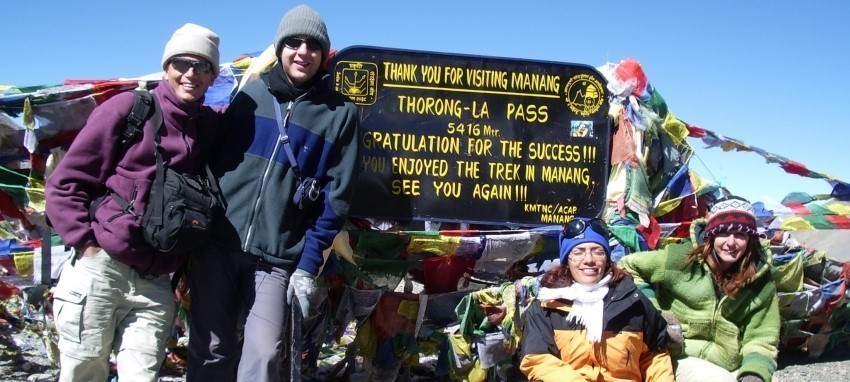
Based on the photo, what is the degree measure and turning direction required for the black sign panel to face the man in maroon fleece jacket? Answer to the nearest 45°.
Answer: approximately 45° to its right

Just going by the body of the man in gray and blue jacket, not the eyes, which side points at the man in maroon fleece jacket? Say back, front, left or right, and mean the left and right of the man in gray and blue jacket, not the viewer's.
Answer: right

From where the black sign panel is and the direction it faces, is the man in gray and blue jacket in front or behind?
in front

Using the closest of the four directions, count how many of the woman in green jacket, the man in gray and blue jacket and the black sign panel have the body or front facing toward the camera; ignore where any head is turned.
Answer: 3

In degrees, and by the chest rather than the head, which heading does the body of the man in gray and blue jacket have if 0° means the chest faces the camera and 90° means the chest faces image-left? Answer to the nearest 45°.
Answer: approximately 0°

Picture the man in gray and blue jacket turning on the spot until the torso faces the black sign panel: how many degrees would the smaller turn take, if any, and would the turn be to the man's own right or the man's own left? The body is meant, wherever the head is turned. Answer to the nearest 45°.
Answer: approximately 135° to the man's own left

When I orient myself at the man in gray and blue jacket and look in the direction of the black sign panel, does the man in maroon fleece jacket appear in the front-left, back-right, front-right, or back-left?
back-left

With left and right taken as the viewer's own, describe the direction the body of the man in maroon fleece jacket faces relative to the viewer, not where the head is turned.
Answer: facing the viewer and to the right of the viewer

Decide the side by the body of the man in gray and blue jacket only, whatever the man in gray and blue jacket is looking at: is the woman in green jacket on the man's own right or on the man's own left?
on the man's own left
